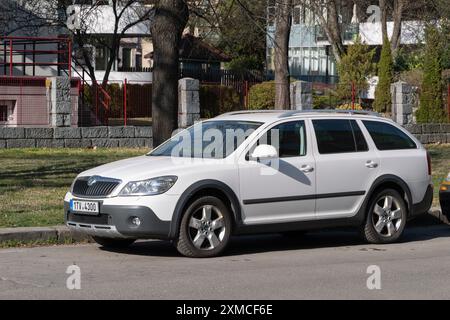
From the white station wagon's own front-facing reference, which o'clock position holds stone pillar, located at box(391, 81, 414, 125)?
The stone pillar is roughly at 5 o'clock from the white station wagon.

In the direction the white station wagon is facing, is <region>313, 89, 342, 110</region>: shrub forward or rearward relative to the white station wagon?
rearward

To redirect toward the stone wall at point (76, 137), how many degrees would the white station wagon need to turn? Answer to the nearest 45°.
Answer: approximately 135° to its right

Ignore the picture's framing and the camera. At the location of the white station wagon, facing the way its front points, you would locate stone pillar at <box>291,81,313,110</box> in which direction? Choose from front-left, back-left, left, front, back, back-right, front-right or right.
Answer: back-right

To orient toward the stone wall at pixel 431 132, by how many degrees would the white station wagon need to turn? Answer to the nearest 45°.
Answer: approximately 135° to its right

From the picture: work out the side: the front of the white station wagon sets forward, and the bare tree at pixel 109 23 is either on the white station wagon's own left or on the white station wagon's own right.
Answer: on the white station wagon's own right

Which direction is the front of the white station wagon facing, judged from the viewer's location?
facing the viewer and to the left of the viewer

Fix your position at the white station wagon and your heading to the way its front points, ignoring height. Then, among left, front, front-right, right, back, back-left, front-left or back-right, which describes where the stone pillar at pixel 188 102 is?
back-right

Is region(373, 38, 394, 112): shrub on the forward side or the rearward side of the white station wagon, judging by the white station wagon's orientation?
on the rearward side

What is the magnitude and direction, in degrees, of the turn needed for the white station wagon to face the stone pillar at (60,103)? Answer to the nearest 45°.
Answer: approximately 135° to its right
